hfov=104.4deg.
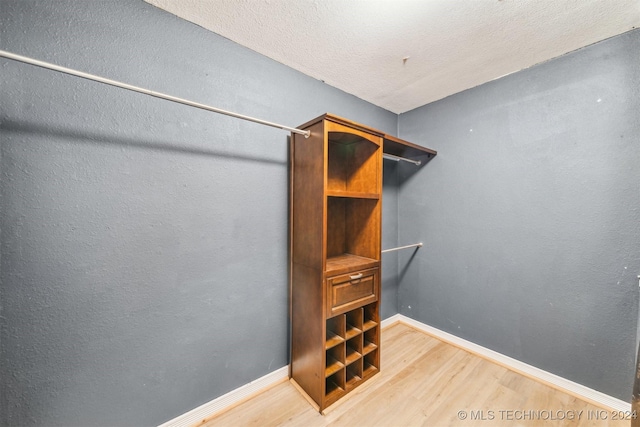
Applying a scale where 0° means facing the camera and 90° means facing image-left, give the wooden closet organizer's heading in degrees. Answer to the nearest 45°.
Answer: approximately 315°

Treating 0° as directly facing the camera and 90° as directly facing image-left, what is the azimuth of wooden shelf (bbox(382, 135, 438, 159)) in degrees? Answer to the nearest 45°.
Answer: approximately 315°
